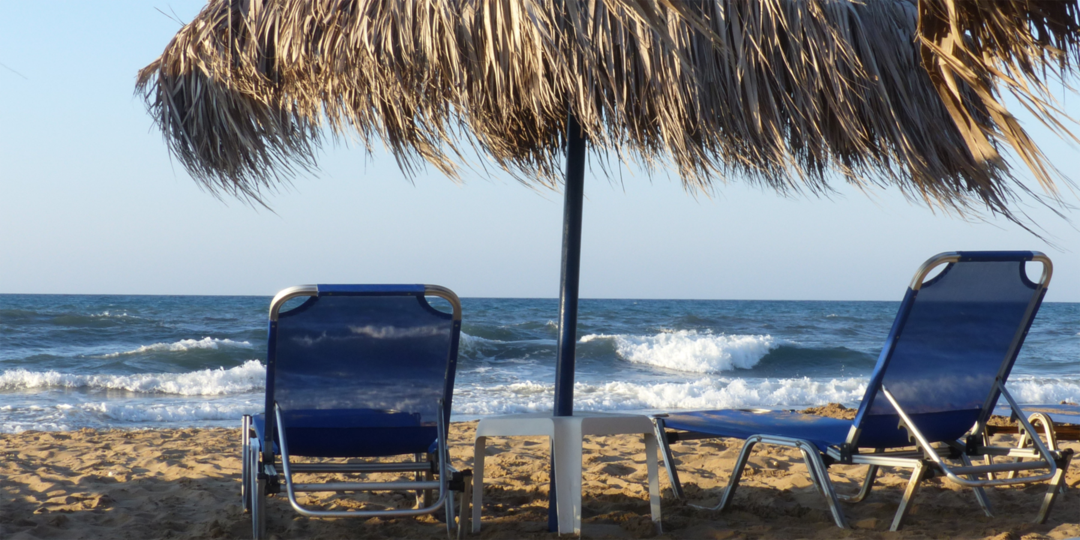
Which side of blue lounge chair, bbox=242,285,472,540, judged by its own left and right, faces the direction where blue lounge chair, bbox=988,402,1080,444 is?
right

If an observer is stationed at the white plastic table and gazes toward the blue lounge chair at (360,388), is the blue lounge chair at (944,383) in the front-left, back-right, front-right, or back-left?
back-right

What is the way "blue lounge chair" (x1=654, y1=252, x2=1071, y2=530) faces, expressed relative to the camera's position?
facing away from the viewer and to the left of the viewer

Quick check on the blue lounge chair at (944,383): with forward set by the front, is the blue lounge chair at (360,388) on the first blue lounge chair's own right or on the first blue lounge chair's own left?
on the first blue lounge chair's own left

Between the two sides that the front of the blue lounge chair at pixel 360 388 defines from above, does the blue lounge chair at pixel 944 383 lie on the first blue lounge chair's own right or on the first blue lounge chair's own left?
on the first blue lounge chair's own right

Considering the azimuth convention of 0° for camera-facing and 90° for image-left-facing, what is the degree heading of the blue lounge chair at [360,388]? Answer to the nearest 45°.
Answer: approximately 180°
